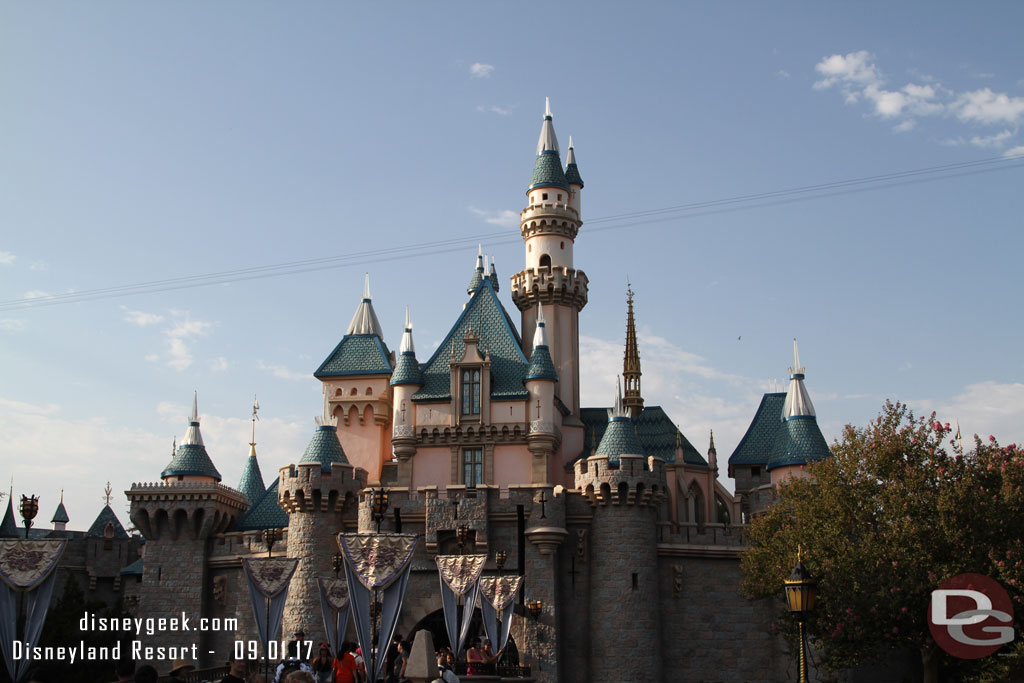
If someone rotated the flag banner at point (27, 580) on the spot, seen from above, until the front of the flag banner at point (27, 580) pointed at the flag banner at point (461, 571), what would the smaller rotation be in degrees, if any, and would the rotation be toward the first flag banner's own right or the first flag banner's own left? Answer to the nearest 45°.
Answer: approximately 90° to the first flag banner's own left

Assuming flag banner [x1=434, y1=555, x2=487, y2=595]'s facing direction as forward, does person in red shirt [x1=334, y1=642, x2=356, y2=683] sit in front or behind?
in front

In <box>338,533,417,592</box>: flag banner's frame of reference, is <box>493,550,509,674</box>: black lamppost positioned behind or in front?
behind

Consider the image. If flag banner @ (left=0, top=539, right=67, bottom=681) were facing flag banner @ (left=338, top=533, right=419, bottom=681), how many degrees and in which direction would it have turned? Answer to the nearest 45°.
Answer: approximately 45° to its left

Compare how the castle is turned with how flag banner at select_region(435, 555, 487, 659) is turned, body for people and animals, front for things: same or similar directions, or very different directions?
same or similar directions

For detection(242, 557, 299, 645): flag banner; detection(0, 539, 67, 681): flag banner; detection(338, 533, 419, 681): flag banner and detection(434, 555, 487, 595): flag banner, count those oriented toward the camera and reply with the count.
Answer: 4

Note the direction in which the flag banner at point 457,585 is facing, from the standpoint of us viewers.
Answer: facing the viewer

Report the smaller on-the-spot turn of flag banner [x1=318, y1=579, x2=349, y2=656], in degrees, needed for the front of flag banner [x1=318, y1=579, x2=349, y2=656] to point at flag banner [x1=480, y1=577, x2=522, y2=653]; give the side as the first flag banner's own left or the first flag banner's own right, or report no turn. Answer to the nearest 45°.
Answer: approximately 135° to the first flag banner's own left

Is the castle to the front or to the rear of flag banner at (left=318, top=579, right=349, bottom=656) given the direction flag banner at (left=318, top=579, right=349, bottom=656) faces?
to the rear

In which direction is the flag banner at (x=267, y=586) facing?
toward the camera

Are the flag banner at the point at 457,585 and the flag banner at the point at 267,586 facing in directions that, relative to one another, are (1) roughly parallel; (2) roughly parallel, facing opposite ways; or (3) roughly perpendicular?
roughly parallel

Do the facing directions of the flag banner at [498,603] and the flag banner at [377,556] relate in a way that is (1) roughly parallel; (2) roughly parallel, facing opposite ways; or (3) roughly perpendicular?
roughly parallel

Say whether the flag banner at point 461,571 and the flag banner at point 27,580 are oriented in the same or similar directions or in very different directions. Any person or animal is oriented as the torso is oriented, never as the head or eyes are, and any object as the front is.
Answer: same or similar directions

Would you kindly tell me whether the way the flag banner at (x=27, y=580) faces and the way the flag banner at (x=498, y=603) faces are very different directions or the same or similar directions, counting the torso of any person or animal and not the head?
same or similar directions
